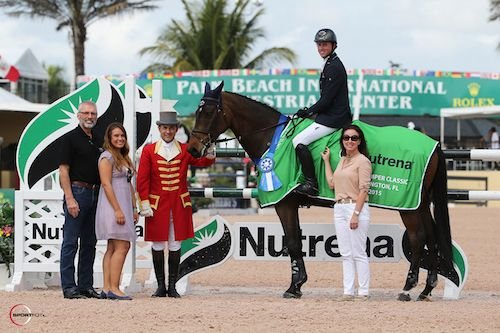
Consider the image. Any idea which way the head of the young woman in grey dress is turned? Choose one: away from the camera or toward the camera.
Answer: toward the camera

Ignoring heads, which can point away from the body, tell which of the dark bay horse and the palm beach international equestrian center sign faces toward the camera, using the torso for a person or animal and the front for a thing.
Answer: the palm beach international equestrian center sign

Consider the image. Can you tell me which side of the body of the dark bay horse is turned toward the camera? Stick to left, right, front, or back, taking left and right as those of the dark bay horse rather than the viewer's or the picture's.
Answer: left

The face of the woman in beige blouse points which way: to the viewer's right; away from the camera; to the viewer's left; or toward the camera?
toward the camera

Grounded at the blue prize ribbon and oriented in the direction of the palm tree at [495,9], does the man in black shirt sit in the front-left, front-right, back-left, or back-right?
back-left

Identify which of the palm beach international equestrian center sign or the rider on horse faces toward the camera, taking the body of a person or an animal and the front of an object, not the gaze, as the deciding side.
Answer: the palm beach international equestrian center sign

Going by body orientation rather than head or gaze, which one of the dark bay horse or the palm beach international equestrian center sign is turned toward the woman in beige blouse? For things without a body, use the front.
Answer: the palm beach international equestrian center sign

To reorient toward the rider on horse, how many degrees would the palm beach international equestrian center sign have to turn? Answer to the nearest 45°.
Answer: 0° — it already faces them

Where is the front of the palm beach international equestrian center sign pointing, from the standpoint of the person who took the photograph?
facing the viewer

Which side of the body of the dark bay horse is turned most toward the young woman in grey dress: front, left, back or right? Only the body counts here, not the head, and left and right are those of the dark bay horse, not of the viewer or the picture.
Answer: front

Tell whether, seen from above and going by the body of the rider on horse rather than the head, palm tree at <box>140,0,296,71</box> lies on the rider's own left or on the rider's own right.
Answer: on the rider's own right

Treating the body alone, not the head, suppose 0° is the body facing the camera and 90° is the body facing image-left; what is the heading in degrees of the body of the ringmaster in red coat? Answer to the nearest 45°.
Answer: approximately 0°

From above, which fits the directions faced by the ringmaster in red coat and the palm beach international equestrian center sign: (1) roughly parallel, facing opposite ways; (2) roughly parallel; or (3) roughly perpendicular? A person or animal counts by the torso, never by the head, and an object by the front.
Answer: roughly parallel

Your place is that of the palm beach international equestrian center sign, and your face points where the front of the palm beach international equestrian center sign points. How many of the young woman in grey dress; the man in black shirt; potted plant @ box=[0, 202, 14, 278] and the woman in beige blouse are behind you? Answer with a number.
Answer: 0

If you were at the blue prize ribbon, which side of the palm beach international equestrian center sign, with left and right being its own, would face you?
front

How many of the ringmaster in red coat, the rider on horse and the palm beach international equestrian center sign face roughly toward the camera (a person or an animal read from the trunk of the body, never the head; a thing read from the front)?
2

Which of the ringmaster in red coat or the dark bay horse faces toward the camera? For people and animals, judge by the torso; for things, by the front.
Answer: the ringmaster in red coat

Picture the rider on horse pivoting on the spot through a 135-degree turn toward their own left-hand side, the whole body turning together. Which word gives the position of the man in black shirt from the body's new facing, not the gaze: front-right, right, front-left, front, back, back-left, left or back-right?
back-right

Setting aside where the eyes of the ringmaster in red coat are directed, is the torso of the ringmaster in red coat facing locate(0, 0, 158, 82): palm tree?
no
